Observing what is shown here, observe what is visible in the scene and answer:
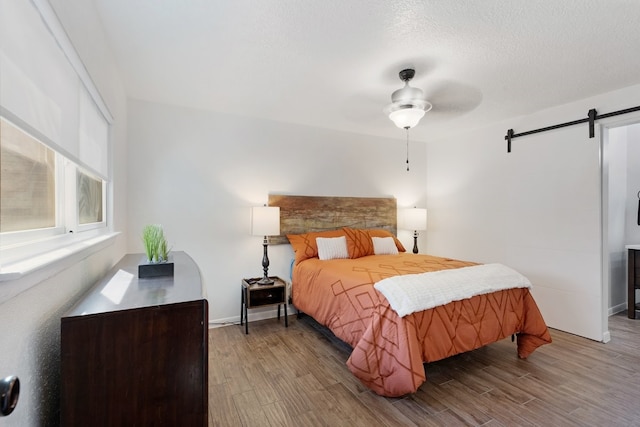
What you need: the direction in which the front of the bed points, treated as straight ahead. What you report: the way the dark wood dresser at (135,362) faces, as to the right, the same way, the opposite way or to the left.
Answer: to the left

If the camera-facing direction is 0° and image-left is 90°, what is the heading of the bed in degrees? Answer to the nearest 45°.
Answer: approximately 315°

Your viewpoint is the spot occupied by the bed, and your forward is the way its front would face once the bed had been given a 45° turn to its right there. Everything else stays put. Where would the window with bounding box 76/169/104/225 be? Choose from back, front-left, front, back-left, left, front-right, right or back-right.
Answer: front-right

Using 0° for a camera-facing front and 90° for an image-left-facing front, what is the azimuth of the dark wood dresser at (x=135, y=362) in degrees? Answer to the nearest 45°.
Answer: approximately 270°
